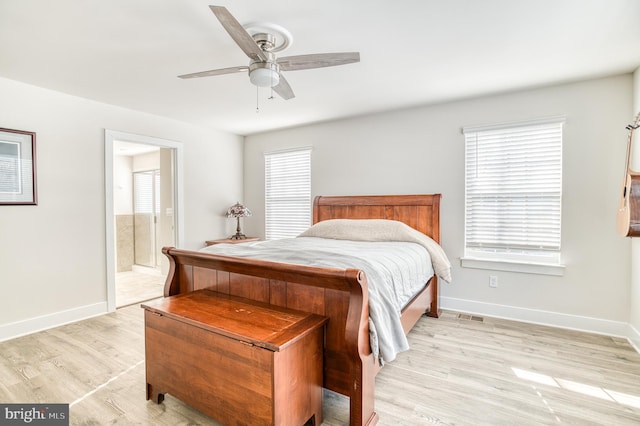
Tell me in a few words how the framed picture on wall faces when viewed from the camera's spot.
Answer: facing the viewer and to the right of the viewer

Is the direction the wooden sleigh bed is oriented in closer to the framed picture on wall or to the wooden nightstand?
the framed picture on wall

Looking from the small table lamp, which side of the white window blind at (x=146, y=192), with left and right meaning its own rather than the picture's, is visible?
left

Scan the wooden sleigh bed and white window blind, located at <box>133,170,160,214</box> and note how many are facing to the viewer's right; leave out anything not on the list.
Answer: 0

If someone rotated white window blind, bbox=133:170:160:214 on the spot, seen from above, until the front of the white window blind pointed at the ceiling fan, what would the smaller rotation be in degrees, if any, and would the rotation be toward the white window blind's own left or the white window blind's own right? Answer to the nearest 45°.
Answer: approximately 45° to the white window blind's own left

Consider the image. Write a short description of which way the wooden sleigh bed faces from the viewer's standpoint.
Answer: facing the viewer and to the left of the viewer

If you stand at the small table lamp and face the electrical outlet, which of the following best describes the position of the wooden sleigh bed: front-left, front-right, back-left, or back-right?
front-right

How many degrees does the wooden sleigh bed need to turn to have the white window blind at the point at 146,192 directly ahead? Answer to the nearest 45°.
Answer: approximately 90° to its right

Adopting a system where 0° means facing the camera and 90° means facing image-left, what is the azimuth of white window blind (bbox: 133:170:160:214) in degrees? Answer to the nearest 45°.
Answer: approximately 45°

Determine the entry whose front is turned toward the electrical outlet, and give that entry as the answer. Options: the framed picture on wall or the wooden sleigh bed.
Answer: the framed picture on wall

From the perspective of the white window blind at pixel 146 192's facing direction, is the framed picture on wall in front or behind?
in front

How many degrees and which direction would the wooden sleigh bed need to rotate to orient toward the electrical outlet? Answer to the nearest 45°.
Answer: approximately 180°

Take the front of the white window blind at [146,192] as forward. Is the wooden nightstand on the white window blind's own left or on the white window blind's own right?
on the white window blind's own left

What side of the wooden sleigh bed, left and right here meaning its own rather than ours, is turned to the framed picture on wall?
right

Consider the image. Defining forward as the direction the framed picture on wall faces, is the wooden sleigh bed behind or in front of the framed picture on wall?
in front
